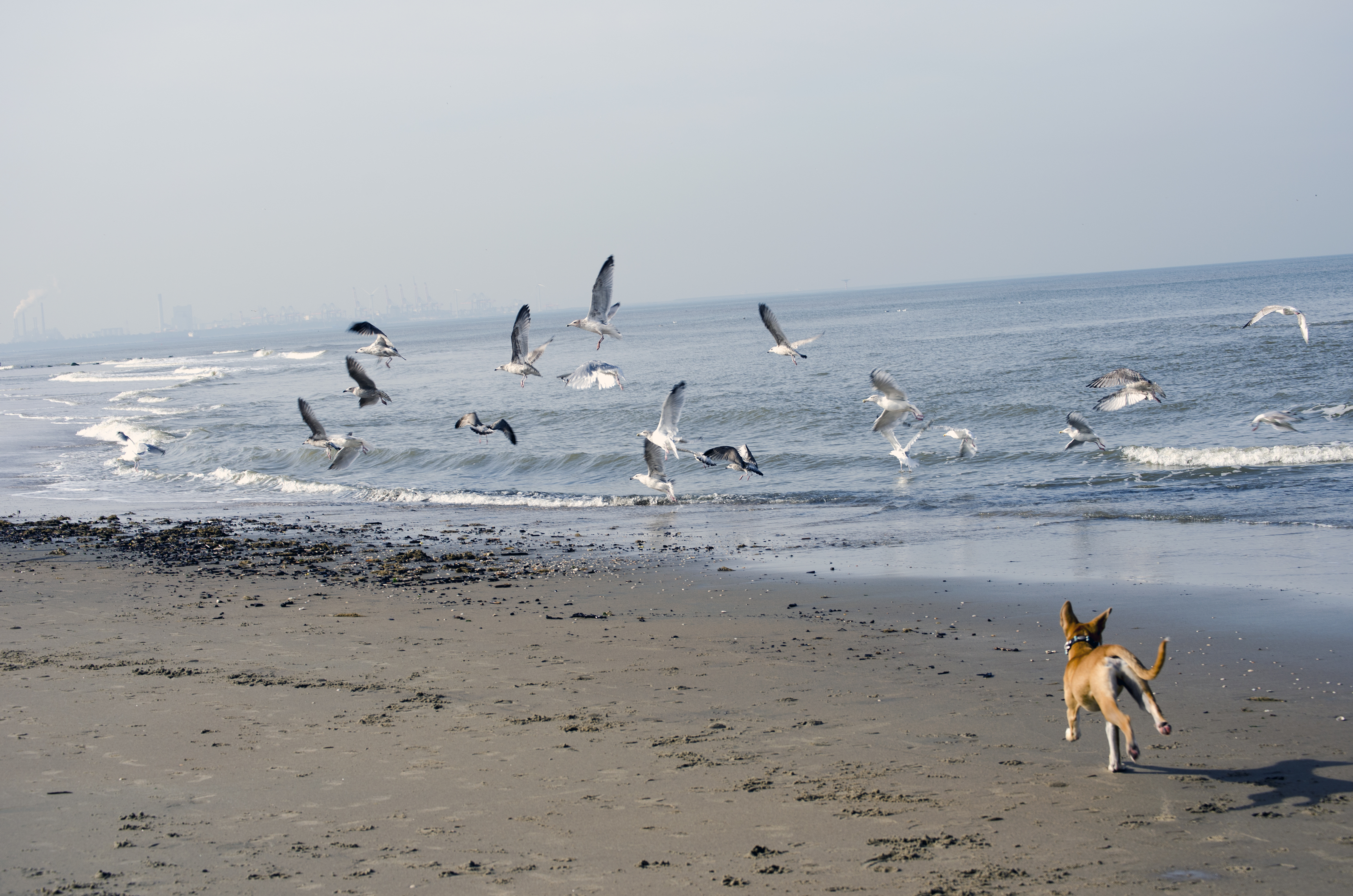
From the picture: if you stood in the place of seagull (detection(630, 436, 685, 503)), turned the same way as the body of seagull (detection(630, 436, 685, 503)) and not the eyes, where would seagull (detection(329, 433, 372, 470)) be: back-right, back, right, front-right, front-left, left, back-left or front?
front

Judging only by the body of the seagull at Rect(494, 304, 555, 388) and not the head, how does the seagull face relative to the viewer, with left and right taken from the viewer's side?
facing to the left of the viewer
